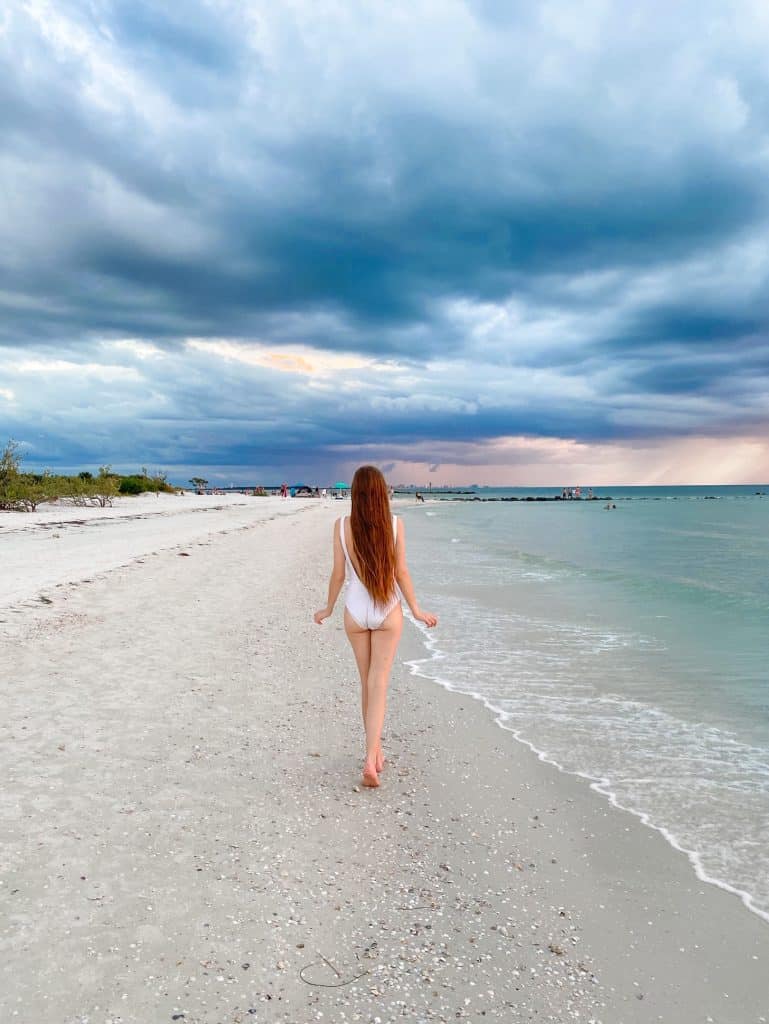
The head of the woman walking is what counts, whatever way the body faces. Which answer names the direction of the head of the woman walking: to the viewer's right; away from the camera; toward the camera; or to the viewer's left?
away from the camera

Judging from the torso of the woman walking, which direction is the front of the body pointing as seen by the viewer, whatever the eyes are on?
away from the camera
